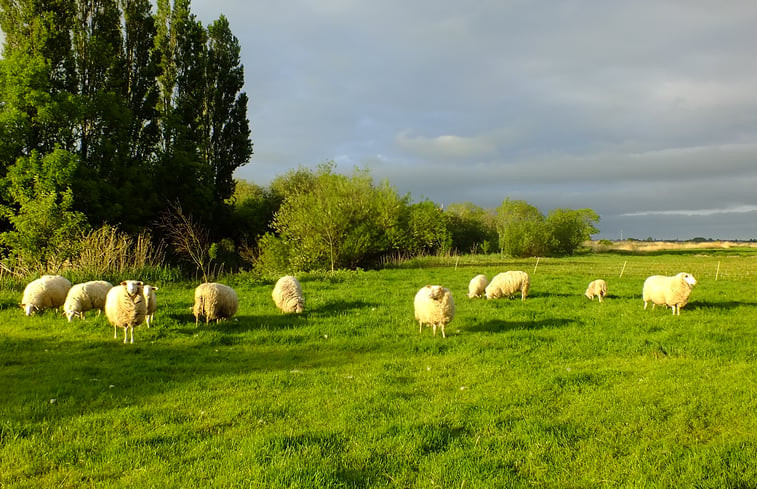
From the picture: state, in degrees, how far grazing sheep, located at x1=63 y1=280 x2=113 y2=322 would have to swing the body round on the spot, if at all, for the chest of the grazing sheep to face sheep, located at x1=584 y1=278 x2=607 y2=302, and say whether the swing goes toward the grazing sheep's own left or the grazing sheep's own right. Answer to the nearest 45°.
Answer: approximately 135° to the grazing sheep's own left

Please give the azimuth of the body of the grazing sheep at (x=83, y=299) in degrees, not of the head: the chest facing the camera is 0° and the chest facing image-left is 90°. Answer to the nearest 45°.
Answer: approximately 45°

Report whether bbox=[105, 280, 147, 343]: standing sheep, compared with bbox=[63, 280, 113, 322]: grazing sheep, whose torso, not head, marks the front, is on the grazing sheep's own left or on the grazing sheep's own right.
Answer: on the grazing sheep's own left

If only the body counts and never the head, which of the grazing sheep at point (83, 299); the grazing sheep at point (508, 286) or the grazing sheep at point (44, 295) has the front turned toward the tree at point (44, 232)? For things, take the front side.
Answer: the grazing sheep at point (508, 286)

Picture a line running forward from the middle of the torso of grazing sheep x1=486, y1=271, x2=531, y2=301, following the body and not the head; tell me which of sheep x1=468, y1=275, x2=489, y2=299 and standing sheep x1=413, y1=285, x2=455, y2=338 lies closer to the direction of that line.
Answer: the sheep

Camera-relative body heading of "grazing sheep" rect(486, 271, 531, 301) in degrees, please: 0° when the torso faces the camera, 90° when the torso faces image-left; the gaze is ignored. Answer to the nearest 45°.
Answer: approximately 90°

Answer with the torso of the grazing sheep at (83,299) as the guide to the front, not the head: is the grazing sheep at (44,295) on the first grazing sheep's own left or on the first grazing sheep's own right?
on the first grazing sheep's own right

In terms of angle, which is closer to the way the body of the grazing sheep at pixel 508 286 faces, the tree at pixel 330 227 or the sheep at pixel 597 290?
the tree
